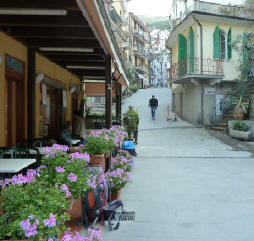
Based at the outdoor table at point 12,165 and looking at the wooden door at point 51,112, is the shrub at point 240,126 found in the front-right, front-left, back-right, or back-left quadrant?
front-right

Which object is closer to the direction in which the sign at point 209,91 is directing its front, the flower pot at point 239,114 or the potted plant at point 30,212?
the potted plant

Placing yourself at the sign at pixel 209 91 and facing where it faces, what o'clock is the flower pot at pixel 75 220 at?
The flower pot is roughly at 12 o'clock from the sign.

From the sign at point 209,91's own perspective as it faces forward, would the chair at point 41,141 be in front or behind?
in front

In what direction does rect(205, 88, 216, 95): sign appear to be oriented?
toward the camera

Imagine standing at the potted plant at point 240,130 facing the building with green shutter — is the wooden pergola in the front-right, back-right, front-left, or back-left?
back-left

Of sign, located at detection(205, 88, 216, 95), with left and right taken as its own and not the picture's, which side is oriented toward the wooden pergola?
front

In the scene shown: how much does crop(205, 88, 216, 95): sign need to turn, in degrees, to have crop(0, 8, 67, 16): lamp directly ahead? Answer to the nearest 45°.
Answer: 0° — it already faces it

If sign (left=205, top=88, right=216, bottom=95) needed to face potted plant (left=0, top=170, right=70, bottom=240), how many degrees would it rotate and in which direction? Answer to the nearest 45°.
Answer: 0° — it already faces it

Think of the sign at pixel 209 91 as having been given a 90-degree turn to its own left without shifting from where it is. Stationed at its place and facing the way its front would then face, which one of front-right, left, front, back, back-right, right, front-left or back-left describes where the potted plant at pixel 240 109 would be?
front-right

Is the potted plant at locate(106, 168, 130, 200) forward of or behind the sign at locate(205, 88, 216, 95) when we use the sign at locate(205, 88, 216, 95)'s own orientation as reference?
forward

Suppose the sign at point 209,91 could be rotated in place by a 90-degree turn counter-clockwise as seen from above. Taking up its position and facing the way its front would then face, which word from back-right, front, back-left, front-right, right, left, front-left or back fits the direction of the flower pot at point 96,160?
right

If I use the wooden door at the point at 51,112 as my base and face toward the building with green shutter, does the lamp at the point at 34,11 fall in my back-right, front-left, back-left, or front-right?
back-right

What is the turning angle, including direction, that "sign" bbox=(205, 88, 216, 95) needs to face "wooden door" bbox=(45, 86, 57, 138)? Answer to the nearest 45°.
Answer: approximately 45° to its right

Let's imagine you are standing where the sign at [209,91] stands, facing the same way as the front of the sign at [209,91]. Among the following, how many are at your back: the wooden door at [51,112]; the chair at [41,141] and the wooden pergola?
0
